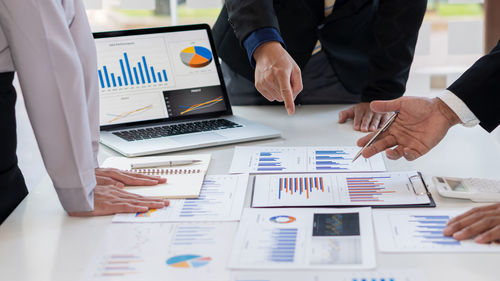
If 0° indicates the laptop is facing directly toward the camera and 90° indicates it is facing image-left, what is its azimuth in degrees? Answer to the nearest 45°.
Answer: approximately 315°

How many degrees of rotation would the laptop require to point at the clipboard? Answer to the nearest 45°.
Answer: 0° — it already faces it

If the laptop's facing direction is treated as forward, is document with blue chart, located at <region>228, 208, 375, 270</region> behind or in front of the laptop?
in front
